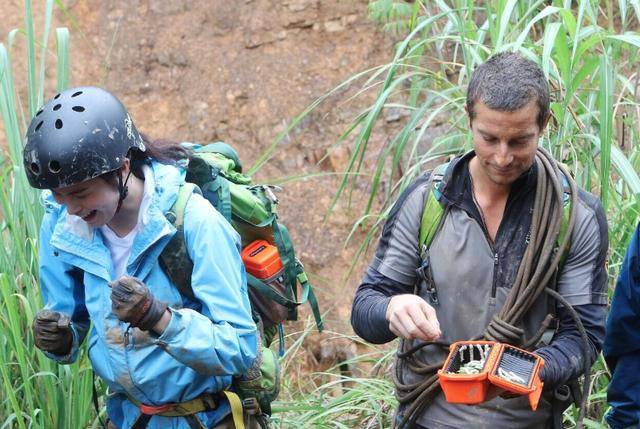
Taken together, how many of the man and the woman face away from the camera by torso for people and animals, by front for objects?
0

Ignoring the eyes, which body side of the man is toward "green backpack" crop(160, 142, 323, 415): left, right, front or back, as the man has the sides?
right

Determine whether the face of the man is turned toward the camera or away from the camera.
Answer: toward the camera

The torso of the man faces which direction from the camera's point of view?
toward the camera

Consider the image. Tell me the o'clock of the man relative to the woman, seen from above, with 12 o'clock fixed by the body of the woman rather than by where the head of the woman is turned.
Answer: The man is roughly at 8 o'clock from the woman.

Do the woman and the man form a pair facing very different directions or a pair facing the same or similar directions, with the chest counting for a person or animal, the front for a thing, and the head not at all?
same or similar directions

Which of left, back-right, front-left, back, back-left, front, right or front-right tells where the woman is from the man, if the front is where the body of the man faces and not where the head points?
right

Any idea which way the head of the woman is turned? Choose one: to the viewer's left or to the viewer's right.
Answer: to the viewer's left

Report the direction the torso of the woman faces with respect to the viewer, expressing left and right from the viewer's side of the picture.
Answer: facing the viewer and to the left of the viewer
